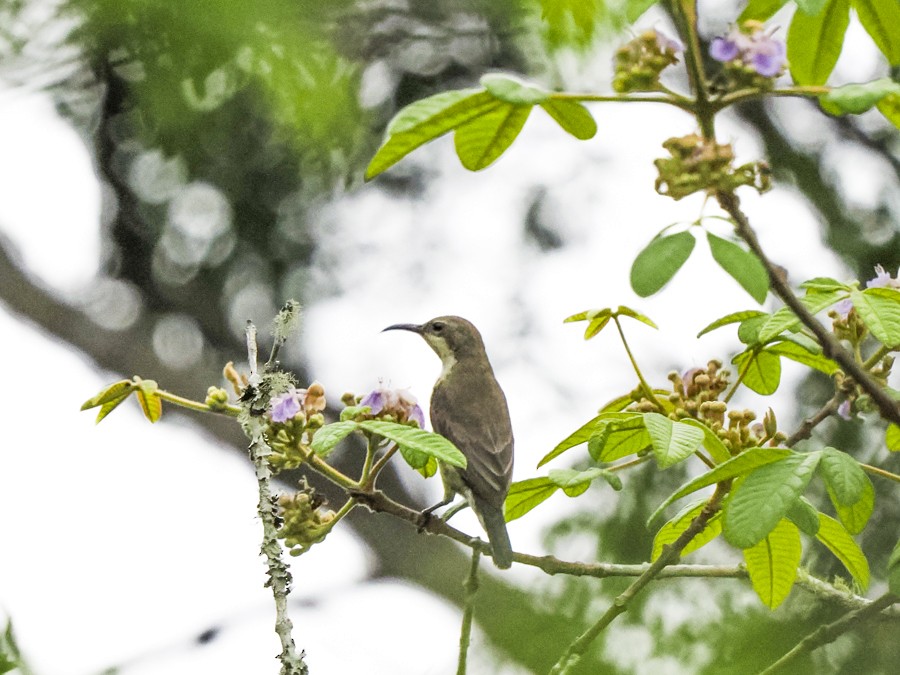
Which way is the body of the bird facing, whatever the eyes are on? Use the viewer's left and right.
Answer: facing away from the viewer and to the left of the viewer

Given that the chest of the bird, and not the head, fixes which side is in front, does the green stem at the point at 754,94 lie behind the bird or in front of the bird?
behind

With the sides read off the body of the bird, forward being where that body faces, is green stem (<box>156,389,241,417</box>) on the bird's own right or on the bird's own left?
on the bird's own left

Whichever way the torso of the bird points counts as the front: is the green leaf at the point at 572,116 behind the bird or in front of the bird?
behind
